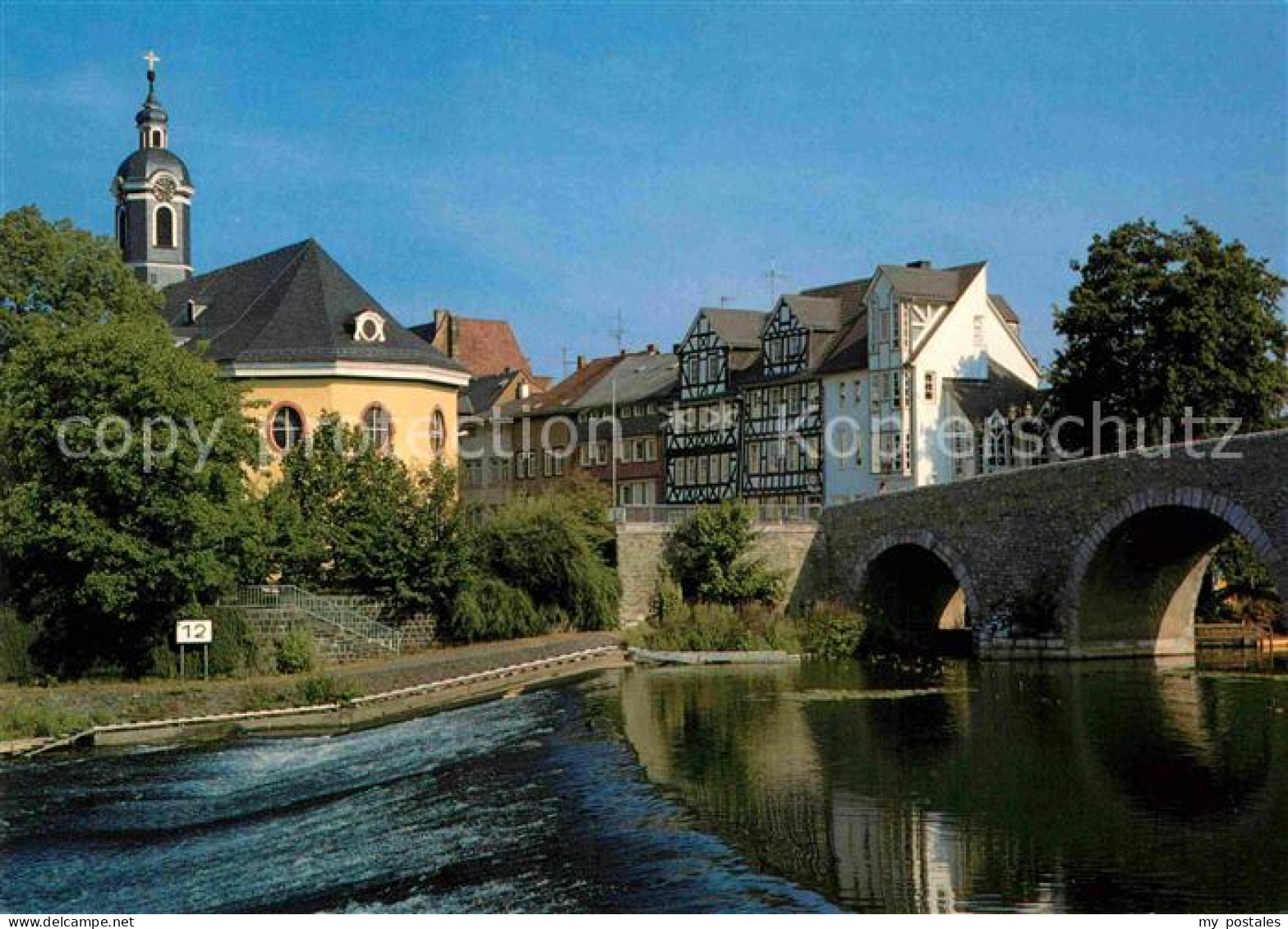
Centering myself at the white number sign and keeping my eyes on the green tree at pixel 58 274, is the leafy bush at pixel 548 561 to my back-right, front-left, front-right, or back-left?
front-right

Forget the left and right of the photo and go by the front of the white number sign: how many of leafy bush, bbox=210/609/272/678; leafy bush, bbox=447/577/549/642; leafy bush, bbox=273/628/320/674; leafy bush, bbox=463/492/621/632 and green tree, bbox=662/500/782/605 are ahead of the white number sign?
0

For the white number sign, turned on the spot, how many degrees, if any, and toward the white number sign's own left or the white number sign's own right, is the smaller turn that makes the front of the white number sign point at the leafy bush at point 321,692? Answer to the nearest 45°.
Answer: approximately 45° to the white number sign's own left

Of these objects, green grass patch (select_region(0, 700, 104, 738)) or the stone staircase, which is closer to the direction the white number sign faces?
the green grass patch

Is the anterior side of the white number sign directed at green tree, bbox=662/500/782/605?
no

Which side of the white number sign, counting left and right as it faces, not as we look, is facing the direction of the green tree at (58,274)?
back

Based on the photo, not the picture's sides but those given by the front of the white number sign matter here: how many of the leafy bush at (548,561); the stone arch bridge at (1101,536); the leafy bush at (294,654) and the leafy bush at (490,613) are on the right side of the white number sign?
0

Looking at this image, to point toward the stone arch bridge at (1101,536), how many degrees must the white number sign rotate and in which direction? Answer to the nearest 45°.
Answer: approximately 90° to its left

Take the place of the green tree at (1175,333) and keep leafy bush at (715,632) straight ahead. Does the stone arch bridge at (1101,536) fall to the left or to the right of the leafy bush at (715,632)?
left

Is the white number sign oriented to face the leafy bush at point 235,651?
no

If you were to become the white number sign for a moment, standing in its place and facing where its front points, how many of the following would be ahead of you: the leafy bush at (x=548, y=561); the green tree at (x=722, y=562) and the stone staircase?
0

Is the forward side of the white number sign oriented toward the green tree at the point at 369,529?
no

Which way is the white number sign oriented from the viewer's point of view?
toward the camera

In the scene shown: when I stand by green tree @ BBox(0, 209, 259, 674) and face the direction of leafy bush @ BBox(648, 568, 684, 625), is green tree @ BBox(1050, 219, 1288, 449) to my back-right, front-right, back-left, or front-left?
front-right

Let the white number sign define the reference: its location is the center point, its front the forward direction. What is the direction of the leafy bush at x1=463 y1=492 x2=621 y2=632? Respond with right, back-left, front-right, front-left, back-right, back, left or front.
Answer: back-left

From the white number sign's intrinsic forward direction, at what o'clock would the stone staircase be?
The stone staircase is roughly at 7 o'clock from the white number sign.

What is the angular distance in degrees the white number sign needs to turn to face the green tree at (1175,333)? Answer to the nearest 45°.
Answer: approximately 90° to its left

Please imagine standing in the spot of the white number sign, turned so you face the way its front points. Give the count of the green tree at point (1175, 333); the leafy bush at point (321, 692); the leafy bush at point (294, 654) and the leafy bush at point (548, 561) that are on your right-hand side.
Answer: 0
